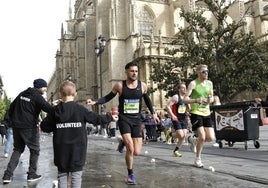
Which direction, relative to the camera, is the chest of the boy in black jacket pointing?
away from the camera

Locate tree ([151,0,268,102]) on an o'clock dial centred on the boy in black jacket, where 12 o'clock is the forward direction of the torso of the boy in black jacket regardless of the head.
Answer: The tree is roughly at 1 o'clock from the boy in black jacket.

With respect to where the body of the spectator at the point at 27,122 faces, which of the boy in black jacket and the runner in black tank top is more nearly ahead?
the runner in black tank top

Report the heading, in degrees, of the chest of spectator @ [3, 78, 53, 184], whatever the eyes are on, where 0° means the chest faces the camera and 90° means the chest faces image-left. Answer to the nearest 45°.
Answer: approximately 225°

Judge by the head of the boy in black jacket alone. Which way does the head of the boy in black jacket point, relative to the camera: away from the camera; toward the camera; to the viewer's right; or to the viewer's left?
away from the camera
